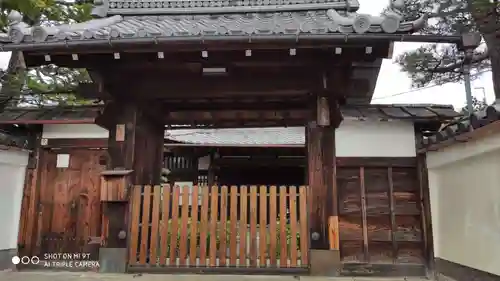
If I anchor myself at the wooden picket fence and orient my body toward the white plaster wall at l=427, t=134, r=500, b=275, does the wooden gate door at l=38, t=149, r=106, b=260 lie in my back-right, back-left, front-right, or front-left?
back-right

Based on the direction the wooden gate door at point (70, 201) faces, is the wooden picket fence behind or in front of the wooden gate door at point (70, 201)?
in front

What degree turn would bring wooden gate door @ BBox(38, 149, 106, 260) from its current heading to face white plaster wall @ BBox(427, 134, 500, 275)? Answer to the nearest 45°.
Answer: approximately 45° to its left

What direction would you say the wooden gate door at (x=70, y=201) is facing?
toward the camera
